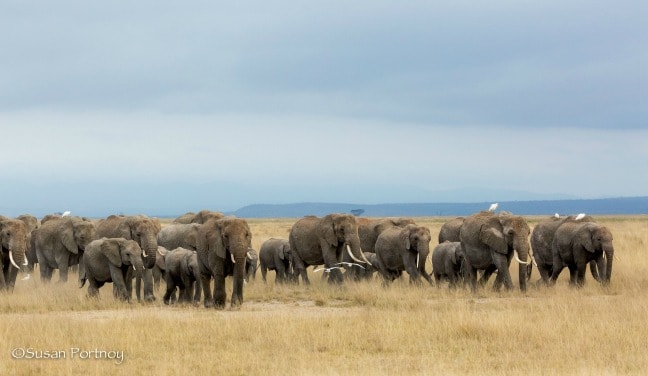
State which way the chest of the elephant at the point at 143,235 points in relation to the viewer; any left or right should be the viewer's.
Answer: facing the viewer and to the right of the viewer

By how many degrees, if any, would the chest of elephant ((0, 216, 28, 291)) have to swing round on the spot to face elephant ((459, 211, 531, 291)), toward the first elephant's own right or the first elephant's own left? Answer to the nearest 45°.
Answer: approximately 45° to the first elephant's own left

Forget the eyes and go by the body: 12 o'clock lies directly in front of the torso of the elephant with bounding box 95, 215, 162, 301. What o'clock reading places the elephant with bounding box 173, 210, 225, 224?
the elephant with bounding box 173, 210, 225, 224 is roughly at 8 o'clock from the elephant with bounding box 95, 215, 162, 301.

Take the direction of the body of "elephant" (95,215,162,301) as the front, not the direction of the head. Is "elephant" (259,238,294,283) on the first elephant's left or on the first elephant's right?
on the first elephant's left
